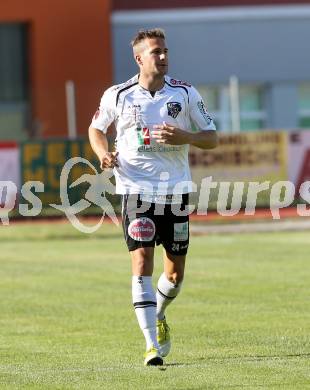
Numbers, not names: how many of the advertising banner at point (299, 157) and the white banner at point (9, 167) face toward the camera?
2

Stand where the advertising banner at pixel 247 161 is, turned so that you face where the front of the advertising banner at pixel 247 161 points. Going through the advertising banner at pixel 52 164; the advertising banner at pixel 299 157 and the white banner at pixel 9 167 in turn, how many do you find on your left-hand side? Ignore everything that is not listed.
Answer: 1

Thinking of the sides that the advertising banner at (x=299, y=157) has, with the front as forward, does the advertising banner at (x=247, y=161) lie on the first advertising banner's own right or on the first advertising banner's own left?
on the first advertising banner's own right

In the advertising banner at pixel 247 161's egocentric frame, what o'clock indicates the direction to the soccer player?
The soccer player is roughly at 12 o'clock from the advertising banner.

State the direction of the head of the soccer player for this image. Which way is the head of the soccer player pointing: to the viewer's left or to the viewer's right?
to the viewer's right

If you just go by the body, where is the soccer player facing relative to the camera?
toward the camera

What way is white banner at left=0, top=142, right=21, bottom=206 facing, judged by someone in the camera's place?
facing the viewer

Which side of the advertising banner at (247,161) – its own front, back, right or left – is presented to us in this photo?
front

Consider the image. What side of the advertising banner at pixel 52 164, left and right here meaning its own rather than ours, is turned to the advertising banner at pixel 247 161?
left

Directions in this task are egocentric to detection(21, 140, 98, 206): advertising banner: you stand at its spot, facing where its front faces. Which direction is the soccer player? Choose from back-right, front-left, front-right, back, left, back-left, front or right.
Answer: front

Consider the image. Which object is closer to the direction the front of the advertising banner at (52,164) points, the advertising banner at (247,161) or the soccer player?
the soccer player
